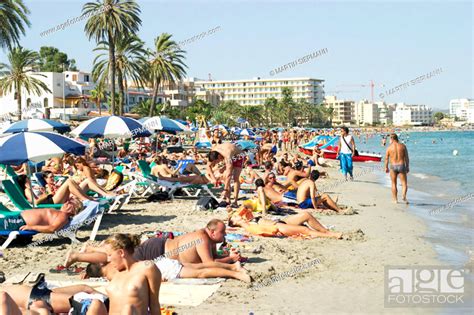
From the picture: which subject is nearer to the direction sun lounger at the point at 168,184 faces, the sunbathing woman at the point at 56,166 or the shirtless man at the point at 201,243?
the shirtless man

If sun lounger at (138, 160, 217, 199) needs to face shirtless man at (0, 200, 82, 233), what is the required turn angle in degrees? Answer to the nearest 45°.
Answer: approximately 90° to its right

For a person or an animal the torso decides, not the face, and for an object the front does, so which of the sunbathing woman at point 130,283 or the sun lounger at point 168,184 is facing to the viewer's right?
the sun lounger

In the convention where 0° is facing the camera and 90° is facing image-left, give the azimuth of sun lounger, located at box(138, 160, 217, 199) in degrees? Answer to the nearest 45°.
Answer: approximately 270°

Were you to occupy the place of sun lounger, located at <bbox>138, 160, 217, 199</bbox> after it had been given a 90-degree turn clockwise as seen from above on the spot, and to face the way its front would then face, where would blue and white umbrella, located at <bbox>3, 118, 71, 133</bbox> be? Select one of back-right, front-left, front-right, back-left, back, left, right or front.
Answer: back-right

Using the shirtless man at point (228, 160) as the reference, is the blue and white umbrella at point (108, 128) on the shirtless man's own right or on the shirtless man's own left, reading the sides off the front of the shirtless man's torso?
on the shirtless man's own right

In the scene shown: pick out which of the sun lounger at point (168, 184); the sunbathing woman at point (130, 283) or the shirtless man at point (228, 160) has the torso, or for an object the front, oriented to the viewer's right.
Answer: the sun lounger
